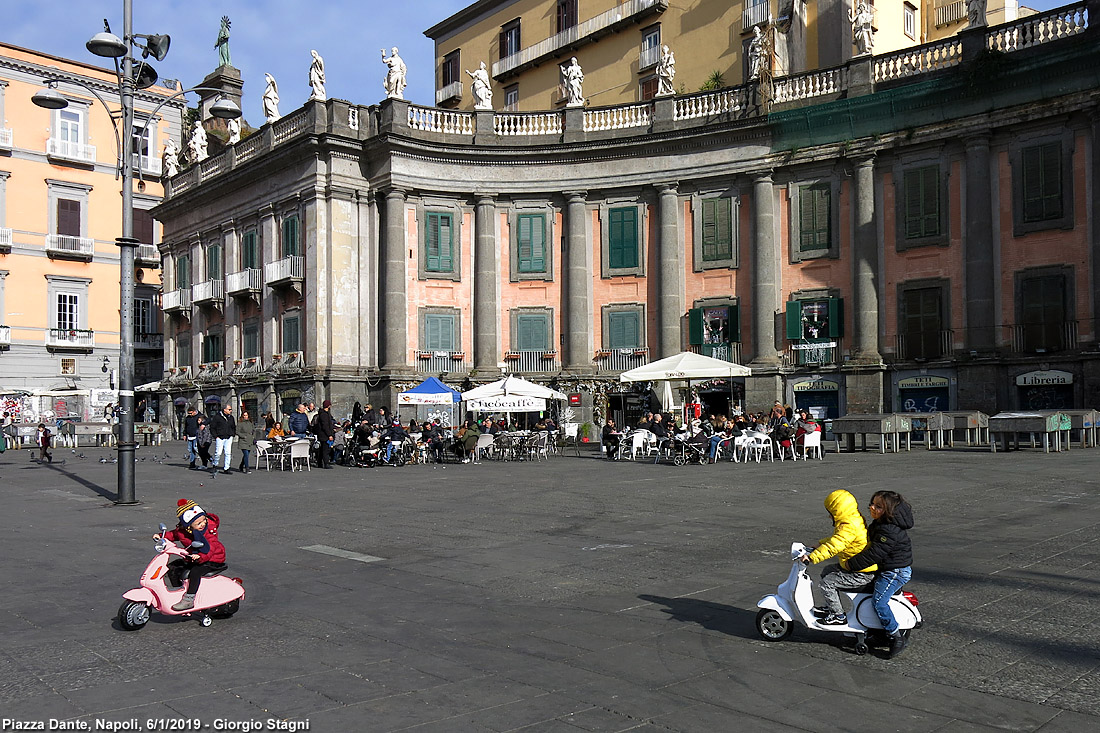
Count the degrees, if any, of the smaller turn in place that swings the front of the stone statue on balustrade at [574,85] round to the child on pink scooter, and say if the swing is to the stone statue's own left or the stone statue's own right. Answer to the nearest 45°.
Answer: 0° — it already faces them

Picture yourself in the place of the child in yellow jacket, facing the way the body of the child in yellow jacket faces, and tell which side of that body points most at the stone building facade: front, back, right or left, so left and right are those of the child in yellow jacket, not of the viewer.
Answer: right

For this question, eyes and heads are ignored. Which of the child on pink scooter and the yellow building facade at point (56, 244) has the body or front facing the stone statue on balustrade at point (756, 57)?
the yellow building facade

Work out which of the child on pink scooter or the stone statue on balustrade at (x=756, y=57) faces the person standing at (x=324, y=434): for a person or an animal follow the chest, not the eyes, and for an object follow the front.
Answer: the stone statue on balustrade

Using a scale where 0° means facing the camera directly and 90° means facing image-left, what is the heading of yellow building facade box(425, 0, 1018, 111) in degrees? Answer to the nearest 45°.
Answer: approximately 45°

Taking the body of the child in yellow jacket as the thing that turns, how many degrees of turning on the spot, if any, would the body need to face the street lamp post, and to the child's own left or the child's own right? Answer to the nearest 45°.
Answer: approximately 45° to the child's own right

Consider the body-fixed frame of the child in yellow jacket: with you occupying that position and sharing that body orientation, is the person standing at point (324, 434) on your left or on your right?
on your right

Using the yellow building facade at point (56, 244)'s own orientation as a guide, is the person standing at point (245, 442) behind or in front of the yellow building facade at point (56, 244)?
in front

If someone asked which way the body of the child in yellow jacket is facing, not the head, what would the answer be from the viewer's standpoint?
to the viewer's left

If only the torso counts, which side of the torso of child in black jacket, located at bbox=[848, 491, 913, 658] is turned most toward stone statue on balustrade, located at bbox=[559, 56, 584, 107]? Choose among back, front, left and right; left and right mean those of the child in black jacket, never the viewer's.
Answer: right

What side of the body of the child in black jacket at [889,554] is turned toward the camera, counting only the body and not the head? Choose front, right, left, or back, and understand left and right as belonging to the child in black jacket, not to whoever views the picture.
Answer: left

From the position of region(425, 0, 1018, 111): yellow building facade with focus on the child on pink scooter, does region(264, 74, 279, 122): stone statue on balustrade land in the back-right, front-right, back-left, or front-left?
front-right

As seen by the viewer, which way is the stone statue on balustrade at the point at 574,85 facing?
toward the camera

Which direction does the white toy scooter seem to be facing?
to the viewer's left

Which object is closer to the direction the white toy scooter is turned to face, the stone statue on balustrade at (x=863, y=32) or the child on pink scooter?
the child on pink scooter
